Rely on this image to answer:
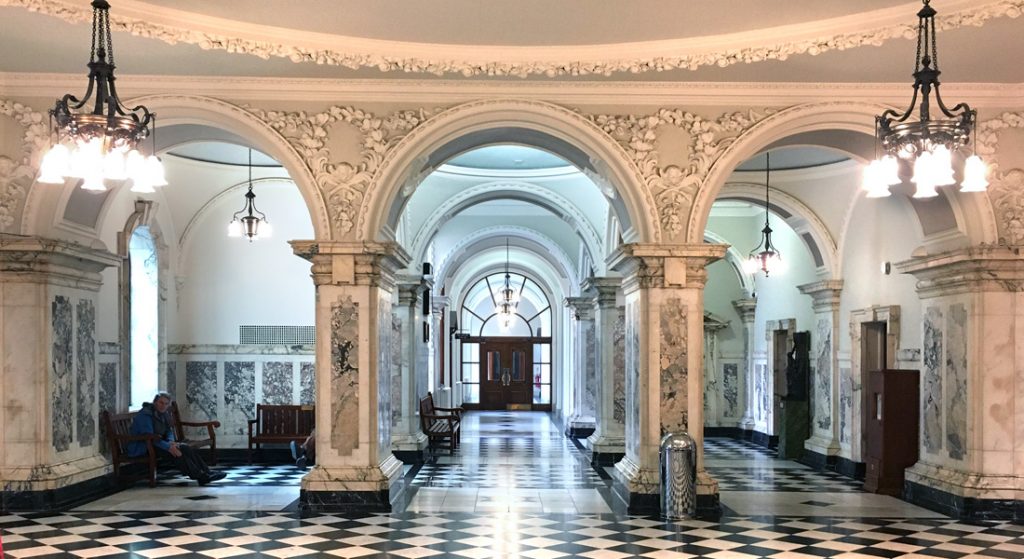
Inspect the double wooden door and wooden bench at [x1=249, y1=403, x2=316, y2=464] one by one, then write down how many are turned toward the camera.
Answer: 2

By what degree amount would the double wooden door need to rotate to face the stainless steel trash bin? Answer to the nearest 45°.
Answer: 0° — it already faces it

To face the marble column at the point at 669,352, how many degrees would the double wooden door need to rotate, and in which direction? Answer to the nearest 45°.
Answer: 0° — it already faces it

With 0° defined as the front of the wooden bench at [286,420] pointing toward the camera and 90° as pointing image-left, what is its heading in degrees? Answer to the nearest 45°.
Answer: approximately 0°

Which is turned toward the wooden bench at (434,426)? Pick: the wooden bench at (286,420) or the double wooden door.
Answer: the double wooden door

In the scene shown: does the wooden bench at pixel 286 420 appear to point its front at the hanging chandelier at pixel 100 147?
yes

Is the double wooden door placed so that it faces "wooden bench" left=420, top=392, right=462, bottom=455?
yes

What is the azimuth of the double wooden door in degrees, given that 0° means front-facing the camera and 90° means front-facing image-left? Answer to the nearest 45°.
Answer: approximately 0°
